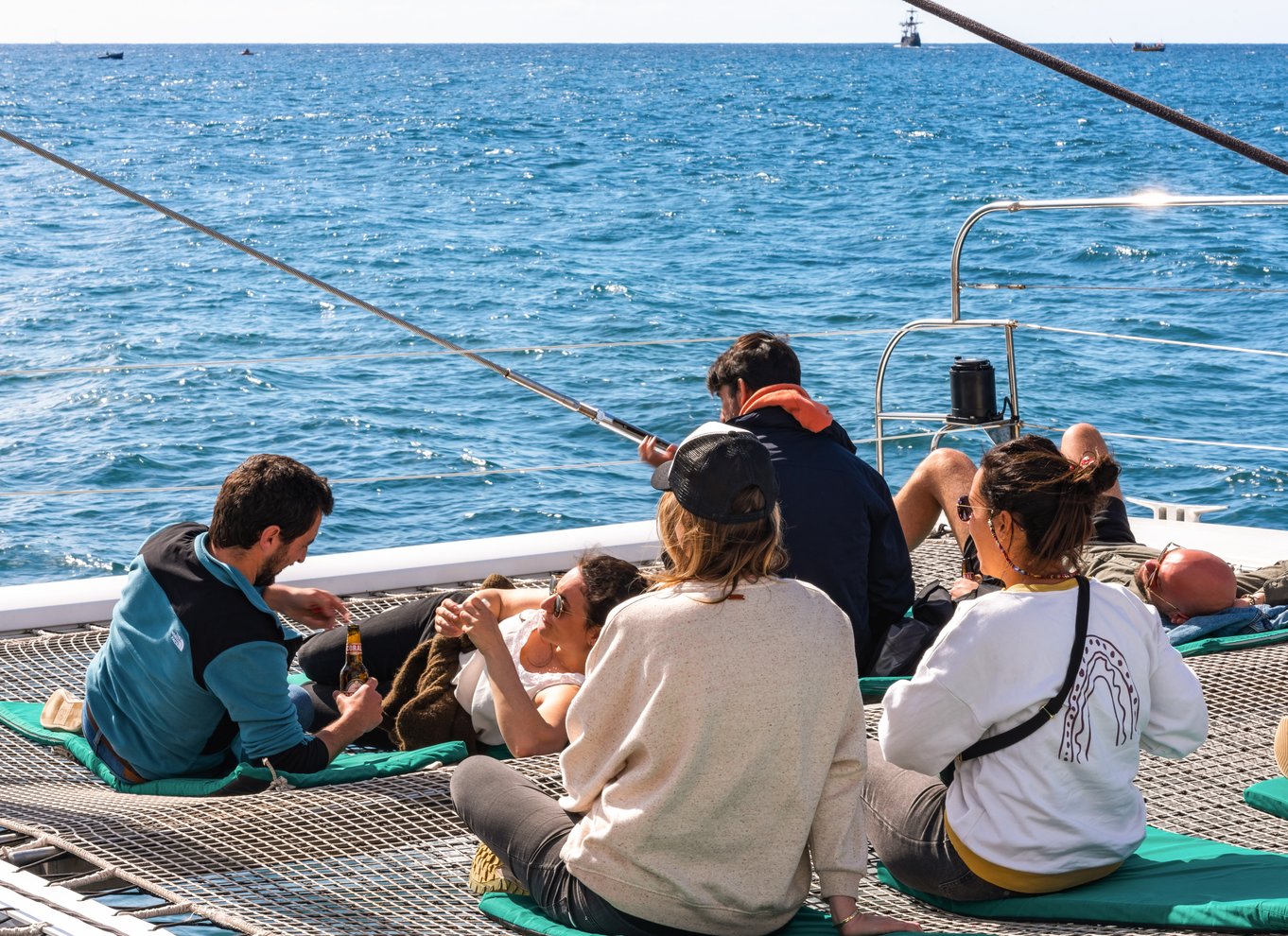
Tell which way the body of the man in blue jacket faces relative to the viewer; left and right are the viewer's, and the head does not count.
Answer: facing away from the viewer and to the right of the viewer

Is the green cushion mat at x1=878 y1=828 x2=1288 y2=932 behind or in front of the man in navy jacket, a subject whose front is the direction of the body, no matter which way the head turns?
behind

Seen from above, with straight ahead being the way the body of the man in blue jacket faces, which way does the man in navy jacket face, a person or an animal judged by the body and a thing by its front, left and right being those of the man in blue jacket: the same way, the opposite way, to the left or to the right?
to the left

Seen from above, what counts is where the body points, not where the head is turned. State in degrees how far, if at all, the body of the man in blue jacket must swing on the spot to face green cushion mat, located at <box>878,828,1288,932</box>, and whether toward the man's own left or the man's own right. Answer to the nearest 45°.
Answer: approximately 90° to the man's own right

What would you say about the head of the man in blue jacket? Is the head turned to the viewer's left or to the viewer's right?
to the viewer's right

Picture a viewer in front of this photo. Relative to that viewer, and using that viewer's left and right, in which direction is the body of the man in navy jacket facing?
facing away from the viewer and to the left of the viewer

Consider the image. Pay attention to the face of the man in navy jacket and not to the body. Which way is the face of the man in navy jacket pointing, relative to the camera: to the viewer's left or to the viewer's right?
to the viewer's left

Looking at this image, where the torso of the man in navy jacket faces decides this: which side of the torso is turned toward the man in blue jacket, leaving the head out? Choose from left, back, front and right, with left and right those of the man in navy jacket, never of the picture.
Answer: left

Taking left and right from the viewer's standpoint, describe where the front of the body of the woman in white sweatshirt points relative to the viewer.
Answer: facing away from the viewer and to the left of the viewer

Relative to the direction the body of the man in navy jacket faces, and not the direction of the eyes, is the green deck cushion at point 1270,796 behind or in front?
behind

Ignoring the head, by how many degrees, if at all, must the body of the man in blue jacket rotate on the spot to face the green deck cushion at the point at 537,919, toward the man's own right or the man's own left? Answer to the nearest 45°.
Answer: approximately 90° to the man's own right

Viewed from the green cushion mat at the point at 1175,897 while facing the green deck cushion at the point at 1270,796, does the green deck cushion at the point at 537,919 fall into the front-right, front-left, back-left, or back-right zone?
back-left
